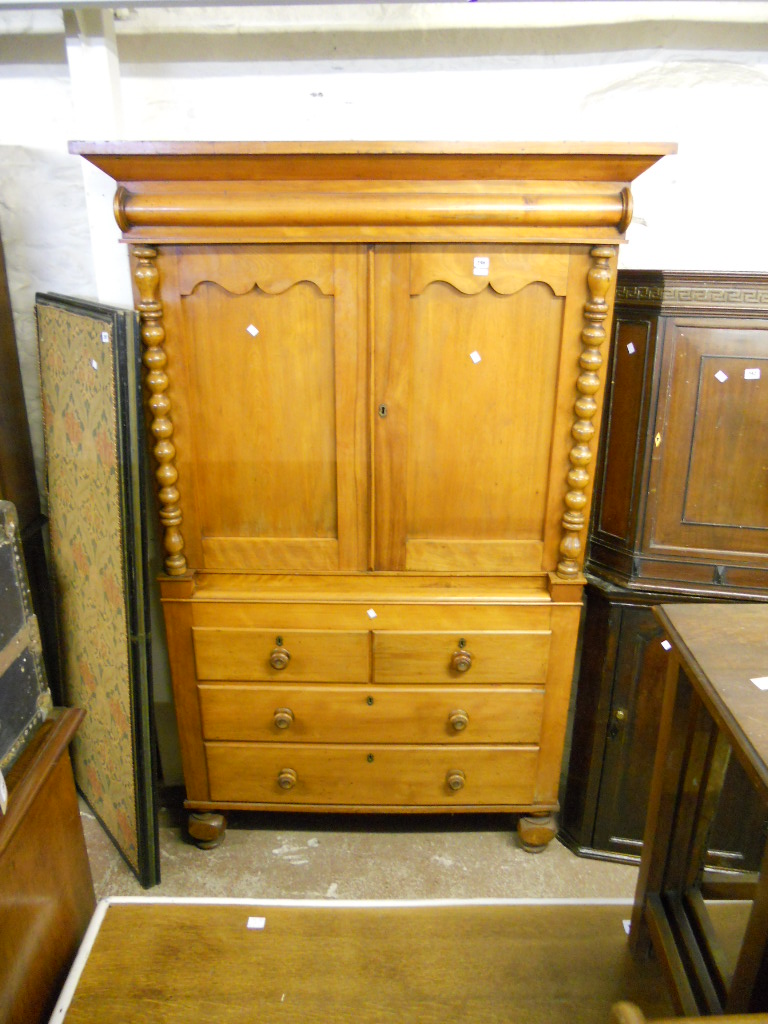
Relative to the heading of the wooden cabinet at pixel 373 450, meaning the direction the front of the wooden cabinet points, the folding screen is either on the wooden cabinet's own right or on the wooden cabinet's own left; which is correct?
on the wooden cabinet's own right

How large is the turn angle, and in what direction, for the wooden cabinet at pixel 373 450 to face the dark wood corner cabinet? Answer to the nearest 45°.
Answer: approximately 90° to its left

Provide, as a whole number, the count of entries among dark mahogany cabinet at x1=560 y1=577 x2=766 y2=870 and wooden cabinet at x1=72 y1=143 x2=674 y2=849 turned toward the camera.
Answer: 2

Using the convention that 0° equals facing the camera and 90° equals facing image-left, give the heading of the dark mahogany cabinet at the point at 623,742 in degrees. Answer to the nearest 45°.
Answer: approximately 0°

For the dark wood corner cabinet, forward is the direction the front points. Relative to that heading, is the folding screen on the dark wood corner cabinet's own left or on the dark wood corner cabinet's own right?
on the dark wood corner cabinet's own right

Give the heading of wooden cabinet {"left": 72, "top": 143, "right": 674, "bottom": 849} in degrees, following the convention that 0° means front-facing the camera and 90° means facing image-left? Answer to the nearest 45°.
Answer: approximately 0°

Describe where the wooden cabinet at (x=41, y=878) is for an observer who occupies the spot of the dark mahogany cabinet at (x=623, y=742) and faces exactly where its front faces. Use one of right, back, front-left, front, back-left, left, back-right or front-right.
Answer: front-right
